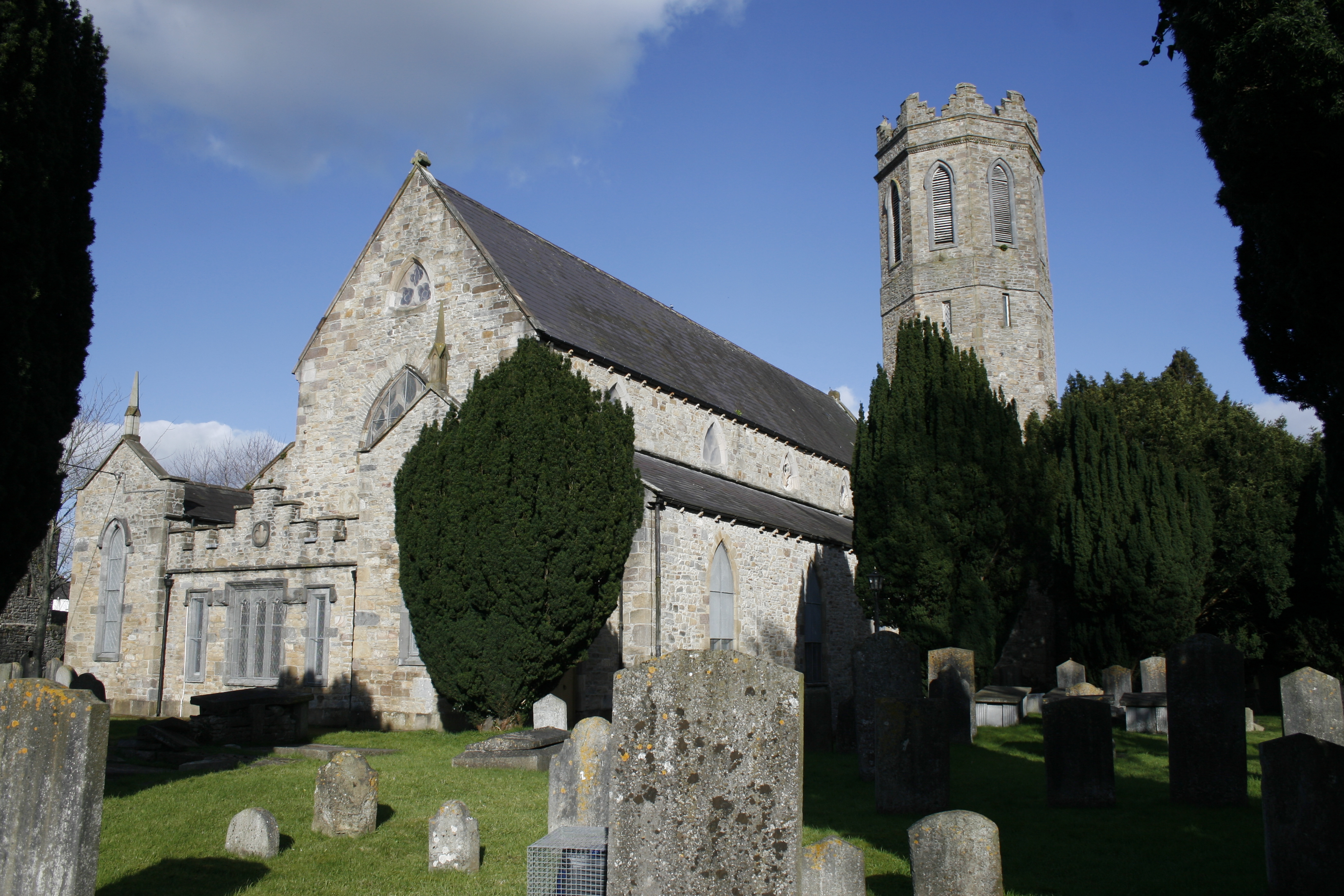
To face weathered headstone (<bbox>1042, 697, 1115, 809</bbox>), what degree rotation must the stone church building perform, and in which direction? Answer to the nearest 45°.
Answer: approximately 90° to its left

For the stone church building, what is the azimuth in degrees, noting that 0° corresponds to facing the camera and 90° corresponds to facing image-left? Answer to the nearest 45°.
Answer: approximately 45°

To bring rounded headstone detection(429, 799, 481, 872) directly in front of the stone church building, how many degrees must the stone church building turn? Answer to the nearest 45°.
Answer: approximately 45° to its left

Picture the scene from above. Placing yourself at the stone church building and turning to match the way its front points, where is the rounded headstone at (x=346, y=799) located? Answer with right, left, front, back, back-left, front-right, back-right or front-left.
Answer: front-left

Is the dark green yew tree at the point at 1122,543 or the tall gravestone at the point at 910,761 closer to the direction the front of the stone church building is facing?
the tall gravestone

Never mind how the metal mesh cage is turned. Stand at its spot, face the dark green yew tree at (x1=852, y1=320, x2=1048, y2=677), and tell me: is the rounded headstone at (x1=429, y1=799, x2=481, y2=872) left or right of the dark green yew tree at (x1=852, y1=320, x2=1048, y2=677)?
left

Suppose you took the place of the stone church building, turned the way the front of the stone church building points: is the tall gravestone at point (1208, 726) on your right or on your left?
on your left

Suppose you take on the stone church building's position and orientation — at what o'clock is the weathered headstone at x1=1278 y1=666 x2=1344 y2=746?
The weathered headstone is roughly at 9 o'clock from the stone church building.

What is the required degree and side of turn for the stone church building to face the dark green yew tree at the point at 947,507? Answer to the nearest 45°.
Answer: approximately 135° to its left

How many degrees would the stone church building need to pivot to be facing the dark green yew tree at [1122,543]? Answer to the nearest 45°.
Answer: approximately 135° to its left

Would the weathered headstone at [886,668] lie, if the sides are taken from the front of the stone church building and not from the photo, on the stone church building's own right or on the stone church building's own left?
on the stone church building's own left

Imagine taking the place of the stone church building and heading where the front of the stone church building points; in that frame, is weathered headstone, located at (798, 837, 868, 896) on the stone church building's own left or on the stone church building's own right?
on the stone church building's own left
